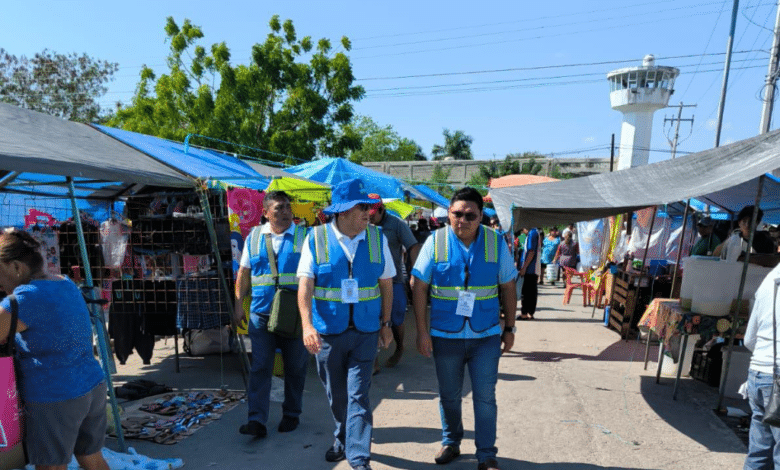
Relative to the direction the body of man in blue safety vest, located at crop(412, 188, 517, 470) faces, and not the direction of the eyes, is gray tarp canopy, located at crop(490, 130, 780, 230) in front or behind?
behind

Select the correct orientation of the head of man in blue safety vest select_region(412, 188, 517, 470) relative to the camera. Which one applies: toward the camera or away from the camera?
toward the camera

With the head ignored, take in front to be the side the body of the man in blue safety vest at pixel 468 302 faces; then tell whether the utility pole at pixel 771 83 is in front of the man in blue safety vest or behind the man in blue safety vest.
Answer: behind

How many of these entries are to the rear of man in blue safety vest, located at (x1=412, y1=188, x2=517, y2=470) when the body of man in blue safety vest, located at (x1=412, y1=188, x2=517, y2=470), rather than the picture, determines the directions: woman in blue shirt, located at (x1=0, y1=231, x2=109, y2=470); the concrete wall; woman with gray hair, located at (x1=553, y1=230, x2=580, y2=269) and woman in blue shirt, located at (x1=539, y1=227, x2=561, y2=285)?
3

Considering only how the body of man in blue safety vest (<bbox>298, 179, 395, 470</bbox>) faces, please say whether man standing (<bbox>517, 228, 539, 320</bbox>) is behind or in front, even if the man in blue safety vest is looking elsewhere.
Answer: behind

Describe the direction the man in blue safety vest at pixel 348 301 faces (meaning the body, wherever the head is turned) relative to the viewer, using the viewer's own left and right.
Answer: facing the viewer

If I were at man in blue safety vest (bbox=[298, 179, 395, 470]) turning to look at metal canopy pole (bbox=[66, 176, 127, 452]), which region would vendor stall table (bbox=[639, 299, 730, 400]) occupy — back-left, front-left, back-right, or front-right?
back-right

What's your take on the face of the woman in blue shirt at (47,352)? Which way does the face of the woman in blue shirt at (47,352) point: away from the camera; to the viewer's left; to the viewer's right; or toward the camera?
to the viewer's left

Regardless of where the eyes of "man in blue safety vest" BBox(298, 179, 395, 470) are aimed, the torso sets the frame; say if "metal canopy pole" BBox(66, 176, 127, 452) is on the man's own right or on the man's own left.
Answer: on the man's own right

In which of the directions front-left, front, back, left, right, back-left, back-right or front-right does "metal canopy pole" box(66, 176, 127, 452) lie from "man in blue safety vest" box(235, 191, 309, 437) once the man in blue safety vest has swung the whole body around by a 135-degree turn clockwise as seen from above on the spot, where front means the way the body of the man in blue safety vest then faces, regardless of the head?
front-left

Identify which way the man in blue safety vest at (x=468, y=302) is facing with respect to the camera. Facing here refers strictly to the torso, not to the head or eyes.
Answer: toward the camera
